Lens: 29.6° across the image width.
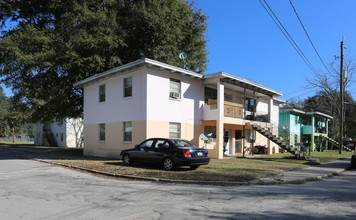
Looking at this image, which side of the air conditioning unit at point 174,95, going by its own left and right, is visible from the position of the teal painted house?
left

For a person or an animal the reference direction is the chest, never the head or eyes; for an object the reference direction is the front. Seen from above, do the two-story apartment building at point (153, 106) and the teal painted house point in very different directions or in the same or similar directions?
same or similar directions

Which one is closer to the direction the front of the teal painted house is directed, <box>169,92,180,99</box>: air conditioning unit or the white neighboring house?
the air conditioning unit

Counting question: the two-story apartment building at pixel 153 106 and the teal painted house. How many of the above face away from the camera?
0

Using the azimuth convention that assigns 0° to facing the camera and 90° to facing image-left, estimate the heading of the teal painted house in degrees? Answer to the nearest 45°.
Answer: approximately 315°

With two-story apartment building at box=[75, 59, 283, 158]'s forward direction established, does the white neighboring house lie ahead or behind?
behind

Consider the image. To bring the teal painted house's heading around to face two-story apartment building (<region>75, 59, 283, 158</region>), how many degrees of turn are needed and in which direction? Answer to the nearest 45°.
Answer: approximately 45° to its right

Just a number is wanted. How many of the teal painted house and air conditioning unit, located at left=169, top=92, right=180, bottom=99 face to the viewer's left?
0

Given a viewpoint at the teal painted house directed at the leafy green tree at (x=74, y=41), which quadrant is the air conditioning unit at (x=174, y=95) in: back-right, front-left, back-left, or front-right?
front-left

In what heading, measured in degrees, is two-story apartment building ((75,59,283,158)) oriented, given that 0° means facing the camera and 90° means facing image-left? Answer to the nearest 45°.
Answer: approximately 315°
